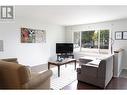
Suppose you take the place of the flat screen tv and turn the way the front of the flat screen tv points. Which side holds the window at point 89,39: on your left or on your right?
on your left

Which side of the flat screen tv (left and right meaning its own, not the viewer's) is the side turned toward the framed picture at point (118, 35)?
left

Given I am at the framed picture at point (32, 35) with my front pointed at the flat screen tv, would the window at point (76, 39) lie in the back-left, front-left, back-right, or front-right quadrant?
front-left

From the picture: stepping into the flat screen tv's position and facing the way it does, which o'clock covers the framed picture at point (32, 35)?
The framed picture is roughly at 2 o'clock from the flat screen tv.

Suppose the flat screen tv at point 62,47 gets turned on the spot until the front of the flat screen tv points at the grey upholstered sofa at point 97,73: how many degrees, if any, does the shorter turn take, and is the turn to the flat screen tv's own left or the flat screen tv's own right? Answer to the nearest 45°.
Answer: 0° — it already faces it

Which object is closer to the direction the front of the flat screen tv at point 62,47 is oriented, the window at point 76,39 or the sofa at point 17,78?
the sofa

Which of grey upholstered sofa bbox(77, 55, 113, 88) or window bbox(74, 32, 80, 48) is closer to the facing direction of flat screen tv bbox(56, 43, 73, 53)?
the grey upholstered sofa

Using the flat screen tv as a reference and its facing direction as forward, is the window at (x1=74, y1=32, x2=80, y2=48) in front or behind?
behind

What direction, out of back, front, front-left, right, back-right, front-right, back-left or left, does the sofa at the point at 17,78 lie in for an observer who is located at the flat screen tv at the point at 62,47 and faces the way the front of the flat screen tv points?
front

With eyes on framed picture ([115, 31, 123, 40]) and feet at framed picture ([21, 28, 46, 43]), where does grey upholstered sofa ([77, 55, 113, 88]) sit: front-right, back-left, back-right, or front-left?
front-right

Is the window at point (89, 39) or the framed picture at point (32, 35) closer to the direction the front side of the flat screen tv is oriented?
the framed picture

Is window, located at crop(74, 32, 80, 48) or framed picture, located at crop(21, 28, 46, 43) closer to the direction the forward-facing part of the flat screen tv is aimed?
the framed picture

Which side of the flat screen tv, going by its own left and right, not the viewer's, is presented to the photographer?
front

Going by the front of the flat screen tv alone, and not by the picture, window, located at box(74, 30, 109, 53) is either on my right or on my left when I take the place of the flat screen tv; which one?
on my left
